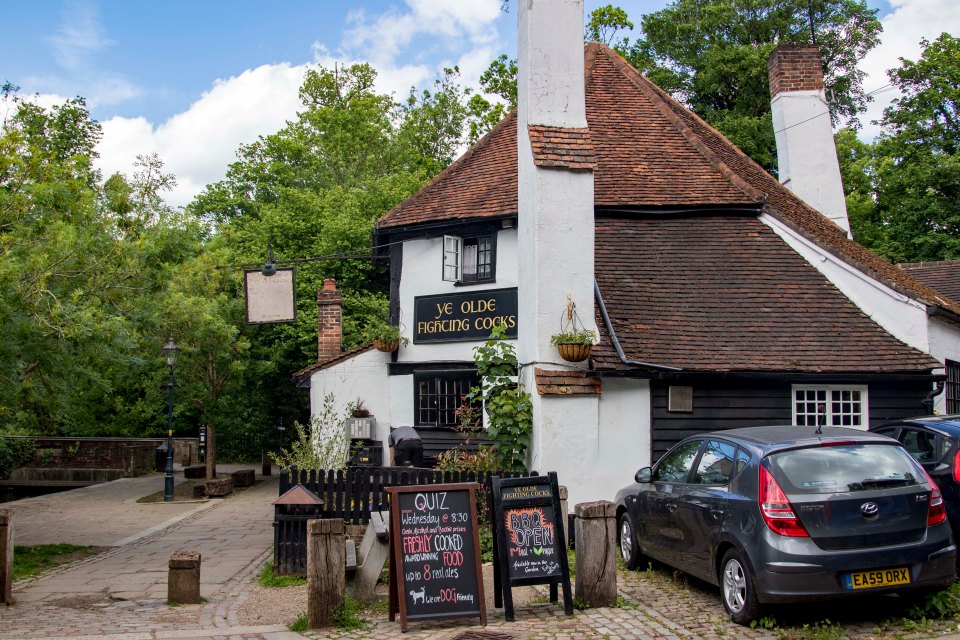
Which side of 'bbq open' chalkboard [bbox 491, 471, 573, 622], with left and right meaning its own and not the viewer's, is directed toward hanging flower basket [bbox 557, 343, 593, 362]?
back

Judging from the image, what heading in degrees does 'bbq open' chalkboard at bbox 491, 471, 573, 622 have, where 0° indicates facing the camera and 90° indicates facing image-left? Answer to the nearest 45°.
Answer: approximately 0°

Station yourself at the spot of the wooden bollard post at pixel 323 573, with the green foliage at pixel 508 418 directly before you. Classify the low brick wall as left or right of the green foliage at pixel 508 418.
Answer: left

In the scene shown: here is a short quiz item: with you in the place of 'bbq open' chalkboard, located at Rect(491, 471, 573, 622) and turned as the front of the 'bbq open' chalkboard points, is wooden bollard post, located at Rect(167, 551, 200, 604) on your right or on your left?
on your right

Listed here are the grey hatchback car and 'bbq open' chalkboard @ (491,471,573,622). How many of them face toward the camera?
1

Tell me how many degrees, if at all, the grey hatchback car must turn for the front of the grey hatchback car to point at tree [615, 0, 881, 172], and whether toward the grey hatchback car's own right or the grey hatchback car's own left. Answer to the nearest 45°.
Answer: approximately 45° to the grey hatchback car's own right

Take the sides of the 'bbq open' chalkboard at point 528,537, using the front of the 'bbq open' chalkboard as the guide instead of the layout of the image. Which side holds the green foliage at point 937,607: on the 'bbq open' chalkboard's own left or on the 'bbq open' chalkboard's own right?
on the 'bbq open' chalkboard's own left

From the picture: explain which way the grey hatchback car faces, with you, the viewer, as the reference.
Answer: facing away from the viewer and to the left of the viewer

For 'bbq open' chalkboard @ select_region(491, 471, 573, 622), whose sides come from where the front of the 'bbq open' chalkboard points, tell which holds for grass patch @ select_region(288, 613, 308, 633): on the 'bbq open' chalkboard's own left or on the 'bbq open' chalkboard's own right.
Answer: on the 'bbq open' chalkboard's own right
